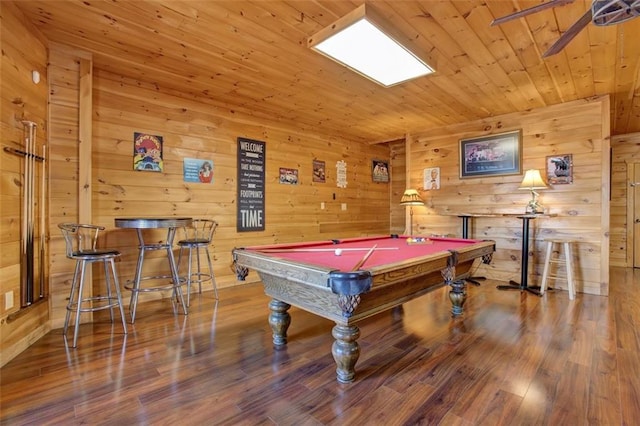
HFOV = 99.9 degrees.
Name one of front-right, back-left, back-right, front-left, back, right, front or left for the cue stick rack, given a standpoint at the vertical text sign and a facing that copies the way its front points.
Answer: right

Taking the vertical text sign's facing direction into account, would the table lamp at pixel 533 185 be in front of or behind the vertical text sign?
in front

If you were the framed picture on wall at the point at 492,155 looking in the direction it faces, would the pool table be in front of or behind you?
in front

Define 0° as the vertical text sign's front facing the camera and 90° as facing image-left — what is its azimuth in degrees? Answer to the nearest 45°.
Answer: approximately 315°

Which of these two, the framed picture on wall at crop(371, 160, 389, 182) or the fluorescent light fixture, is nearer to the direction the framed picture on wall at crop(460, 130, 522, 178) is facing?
the fluorescent light fixture

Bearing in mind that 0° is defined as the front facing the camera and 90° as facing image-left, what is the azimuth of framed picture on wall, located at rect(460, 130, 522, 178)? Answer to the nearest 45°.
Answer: approximately 45°

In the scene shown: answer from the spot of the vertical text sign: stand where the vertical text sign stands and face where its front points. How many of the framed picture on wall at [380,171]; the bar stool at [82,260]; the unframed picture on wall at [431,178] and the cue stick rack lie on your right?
2

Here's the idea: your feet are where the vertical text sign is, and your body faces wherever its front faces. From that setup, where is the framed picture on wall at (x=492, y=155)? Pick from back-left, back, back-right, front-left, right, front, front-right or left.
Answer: front-left

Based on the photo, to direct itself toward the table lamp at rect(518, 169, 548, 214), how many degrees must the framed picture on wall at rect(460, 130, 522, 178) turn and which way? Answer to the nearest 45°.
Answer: approximately 90° to its left

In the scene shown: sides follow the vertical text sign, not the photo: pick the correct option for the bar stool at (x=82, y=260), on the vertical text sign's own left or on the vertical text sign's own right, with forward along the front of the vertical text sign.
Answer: on the vertical text sign's own right
